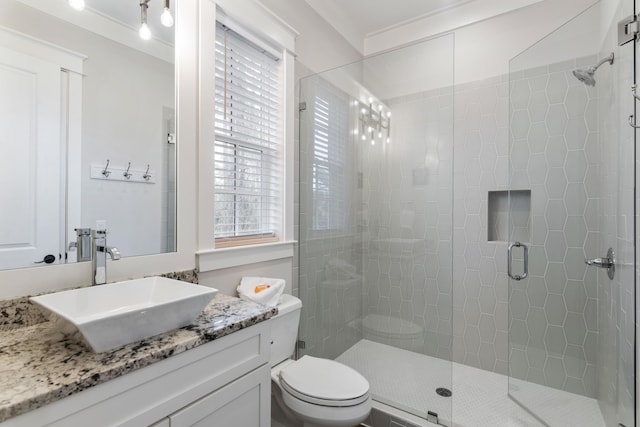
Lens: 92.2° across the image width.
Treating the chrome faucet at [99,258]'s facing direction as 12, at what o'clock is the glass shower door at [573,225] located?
The glass shower door is roughly at 11 o'clock from the chrome faucet.

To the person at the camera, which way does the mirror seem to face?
facing the viewer and to the right of the viewer

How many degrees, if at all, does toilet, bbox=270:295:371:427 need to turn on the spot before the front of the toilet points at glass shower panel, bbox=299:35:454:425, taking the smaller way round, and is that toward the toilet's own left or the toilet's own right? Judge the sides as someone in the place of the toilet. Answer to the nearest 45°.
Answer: approximately 90° to the toilet's own left

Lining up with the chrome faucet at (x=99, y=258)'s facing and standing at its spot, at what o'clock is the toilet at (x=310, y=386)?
The toilet is roughly at 11 o'clock from the chrome faucet.

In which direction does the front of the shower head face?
to the viewer's left

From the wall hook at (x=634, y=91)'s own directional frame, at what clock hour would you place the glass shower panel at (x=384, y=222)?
The glass shower panel is roughly at 12 o'clock from the wall hook.

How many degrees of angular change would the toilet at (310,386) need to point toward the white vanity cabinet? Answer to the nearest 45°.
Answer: approximately 90° to its right

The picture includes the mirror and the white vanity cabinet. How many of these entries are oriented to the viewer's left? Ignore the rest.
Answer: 0

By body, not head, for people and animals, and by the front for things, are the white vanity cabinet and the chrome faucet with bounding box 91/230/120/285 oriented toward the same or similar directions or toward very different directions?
same or similar directions

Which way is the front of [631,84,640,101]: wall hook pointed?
to the viewer's left

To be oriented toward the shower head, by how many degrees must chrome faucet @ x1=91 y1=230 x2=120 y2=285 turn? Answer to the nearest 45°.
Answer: approximately 45° to its left

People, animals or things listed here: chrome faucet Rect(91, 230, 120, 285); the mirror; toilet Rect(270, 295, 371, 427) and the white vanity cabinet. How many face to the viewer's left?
0

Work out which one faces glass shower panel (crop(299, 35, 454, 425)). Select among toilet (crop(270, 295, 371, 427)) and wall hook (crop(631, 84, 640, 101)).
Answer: the wall hook
